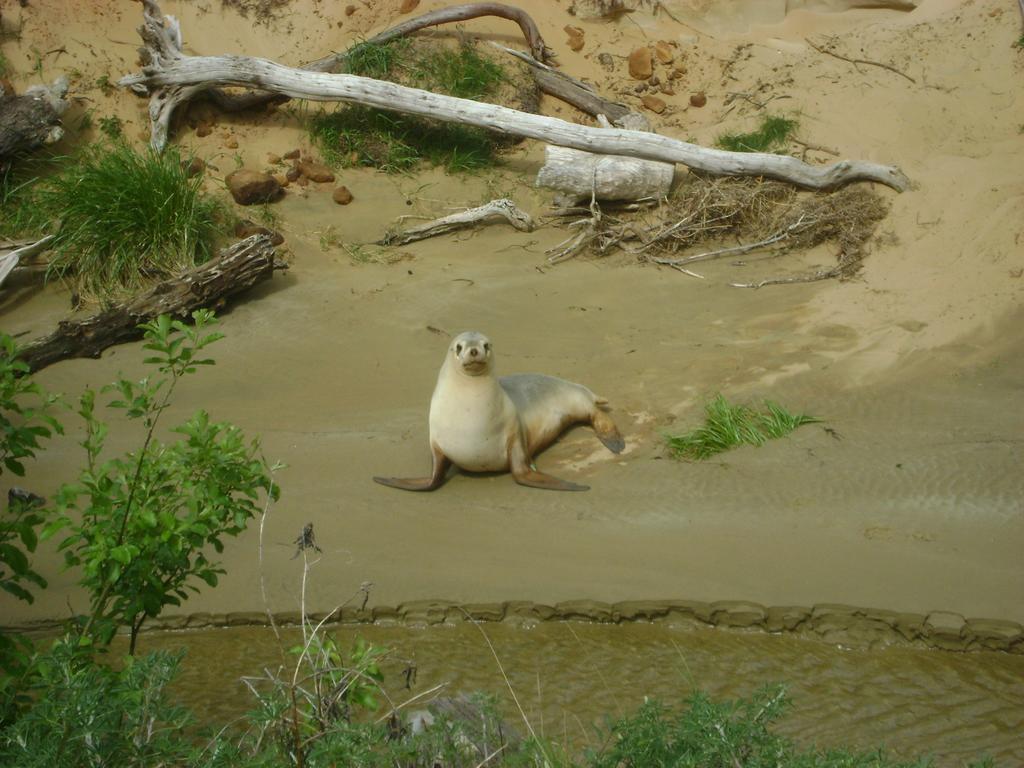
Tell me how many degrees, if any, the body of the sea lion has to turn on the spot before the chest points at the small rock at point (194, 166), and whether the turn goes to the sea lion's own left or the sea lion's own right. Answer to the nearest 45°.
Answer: approximately 90° to the sea lion's own right

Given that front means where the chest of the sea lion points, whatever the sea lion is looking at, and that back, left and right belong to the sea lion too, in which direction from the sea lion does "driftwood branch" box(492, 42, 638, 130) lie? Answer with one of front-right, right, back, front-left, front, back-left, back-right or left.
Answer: back-right

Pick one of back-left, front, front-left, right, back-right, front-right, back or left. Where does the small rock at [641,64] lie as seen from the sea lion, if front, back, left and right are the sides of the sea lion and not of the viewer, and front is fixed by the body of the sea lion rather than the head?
back-right

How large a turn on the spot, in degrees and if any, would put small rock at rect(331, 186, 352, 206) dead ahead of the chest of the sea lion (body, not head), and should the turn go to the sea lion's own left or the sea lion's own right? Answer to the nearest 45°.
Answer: approximately 135° to the sea lion's own right

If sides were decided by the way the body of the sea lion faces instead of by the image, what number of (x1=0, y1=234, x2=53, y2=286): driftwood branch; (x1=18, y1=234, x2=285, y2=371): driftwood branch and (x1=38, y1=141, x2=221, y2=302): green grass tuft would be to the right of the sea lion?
3

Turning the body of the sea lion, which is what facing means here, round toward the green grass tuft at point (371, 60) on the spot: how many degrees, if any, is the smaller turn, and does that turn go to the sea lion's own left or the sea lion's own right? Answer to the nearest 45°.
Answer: approximately 135° to the sea lion's own right

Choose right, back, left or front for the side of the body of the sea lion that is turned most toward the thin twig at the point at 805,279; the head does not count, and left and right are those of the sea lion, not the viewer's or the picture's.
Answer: back

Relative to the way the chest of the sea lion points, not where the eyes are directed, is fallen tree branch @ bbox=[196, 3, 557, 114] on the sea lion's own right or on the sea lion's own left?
on the sea lion's own right

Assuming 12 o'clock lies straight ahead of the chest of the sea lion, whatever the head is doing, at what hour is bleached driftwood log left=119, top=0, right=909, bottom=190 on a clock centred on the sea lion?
The bleached driftwood log is roughly at 6 o'clock from the sea lion.

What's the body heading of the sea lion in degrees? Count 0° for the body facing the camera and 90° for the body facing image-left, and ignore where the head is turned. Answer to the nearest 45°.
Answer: approximately 45°

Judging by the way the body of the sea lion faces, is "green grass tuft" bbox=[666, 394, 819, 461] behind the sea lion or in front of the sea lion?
behind

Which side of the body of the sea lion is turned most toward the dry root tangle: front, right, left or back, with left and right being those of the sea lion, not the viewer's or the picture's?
back
